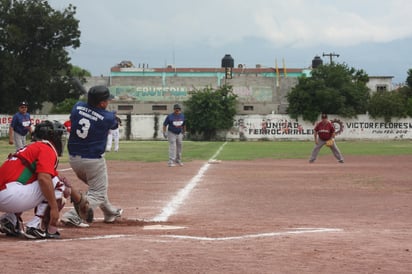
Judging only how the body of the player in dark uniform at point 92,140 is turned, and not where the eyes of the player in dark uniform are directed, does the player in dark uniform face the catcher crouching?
no

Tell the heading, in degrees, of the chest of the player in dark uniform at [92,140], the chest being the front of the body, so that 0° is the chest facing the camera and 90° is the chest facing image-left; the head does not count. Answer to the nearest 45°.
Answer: approximately 225°

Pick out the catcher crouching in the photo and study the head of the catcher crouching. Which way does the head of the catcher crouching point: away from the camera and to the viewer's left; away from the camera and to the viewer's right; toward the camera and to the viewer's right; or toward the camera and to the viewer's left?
away from the camera and to the viewer's right

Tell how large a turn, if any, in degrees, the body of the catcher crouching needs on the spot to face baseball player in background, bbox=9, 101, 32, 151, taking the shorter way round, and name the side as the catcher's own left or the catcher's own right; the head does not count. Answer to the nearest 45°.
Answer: approximately 90° to the catcher's own left

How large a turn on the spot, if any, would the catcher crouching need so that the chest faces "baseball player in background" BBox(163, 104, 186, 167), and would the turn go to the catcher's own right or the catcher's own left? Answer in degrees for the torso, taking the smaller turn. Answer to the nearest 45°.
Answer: approximately 90° to the catcher's own left

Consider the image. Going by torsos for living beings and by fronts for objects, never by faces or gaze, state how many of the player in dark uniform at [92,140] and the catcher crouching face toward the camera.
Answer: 0

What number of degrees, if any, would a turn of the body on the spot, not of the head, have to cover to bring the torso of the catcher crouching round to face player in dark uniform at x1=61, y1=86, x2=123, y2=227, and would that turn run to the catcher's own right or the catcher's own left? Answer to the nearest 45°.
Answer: approximately 45° to the catcher's own left

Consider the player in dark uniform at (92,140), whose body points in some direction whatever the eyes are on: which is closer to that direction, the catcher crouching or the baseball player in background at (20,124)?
the baseball player in background

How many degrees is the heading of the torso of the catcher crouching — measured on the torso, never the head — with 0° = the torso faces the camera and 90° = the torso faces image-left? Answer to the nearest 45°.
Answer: approximately 270°

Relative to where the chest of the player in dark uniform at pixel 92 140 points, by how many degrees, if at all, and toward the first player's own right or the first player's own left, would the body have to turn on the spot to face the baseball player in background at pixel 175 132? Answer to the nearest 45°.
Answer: approximately 45° to the first player's own left
